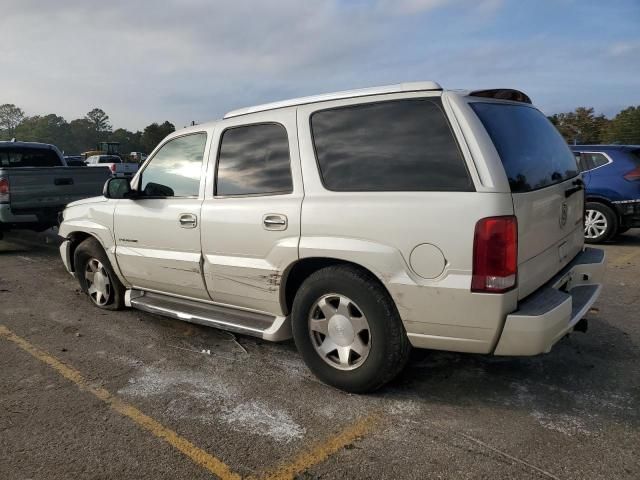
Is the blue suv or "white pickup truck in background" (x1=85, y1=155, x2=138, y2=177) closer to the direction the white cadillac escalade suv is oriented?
the white pickup truck in background

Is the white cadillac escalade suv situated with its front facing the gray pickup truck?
yes

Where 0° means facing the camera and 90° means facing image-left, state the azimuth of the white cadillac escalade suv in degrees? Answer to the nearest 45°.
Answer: approximately 135°

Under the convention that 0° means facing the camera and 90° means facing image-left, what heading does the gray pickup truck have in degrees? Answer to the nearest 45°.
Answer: approximately 135°

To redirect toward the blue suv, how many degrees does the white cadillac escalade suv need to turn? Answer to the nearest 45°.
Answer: approximately 90° to its right

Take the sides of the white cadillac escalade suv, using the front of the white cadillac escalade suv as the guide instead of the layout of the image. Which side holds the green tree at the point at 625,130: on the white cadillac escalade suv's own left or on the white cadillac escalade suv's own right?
on the white cadillac escalade suv's own right

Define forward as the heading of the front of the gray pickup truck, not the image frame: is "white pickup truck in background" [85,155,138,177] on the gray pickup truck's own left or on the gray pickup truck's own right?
on the gray pickup truck's own right
